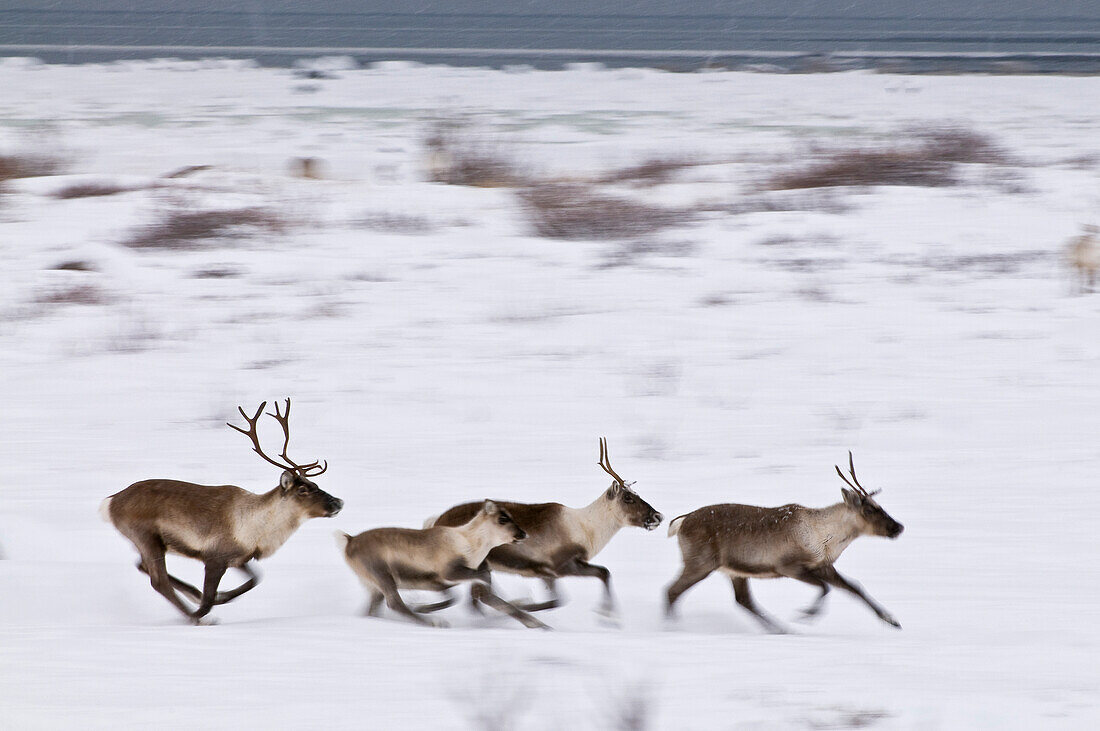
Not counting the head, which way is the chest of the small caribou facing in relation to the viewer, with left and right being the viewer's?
facing to the right of the viewer

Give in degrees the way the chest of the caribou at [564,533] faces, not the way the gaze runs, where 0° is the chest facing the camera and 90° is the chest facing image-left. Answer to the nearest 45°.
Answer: approximately 270°

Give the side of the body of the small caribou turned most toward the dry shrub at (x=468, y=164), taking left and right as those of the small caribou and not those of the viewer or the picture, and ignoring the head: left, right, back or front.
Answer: left

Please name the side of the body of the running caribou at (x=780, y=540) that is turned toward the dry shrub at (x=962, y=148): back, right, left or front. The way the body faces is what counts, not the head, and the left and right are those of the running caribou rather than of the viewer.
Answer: left

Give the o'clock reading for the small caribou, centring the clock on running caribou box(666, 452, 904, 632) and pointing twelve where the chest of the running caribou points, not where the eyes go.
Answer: The small caribou is roughly at 5 o'clock from the running caribou.

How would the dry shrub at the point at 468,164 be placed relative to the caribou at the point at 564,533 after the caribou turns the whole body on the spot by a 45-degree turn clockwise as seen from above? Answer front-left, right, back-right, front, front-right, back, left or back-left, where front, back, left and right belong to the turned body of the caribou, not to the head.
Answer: back-left

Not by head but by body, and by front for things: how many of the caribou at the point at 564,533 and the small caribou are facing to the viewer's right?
2

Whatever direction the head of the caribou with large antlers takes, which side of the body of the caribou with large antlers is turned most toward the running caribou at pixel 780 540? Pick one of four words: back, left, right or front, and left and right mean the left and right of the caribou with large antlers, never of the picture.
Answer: front

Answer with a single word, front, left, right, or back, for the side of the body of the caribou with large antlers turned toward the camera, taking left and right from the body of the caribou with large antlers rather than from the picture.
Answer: right

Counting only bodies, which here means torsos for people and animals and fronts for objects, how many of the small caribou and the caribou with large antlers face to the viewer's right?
2

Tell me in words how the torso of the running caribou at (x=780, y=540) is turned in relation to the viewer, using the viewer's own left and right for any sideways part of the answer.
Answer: facing to the right of the viewer

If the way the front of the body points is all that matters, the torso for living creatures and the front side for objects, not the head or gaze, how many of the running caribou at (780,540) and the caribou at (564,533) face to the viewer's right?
2
